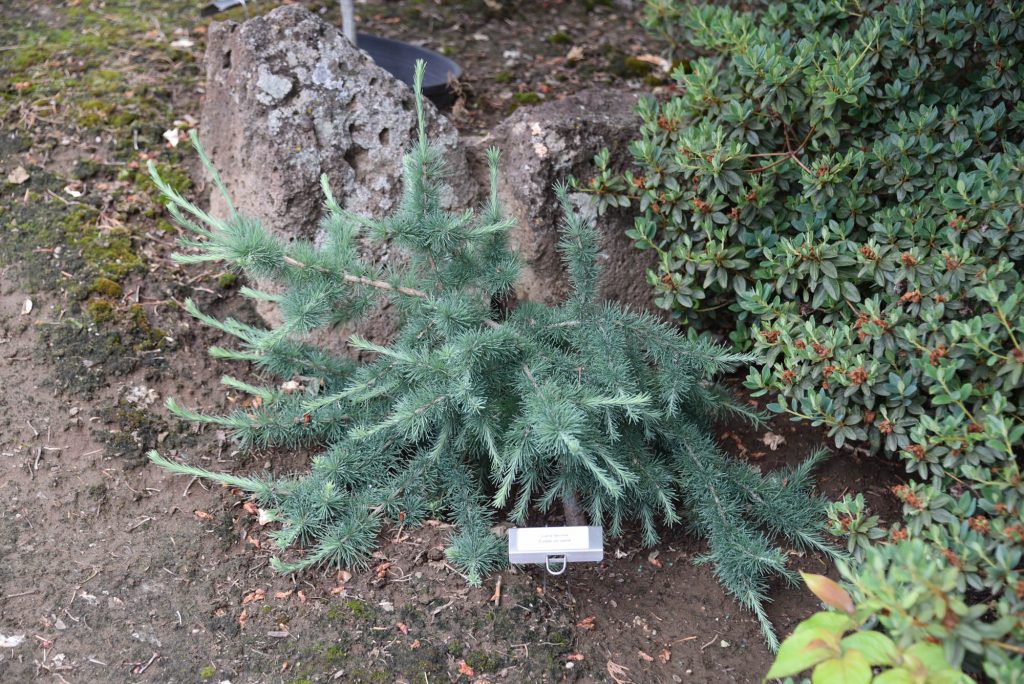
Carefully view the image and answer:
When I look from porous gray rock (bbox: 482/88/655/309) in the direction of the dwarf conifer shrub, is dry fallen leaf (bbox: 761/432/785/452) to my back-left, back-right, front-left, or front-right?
front-left

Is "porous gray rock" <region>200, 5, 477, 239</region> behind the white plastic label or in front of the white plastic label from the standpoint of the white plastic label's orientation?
behind

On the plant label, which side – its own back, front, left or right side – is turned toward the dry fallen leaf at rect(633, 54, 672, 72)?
back

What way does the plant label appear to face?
toward the camera

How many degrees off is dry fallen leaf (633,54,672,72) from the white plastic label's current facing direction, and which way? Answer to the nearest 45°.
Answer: approximately 180°

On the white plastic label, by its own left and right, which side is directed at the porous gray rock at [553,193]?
back

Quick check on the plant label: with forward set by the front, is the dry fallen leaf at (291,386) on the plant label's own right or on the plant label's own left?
on the plant label's own right

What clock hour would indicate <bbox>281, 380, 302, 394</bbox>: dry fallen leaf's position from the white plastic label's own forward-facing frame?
The dry fallen leaf is roughly at 4 o'clock from the white plastic label.

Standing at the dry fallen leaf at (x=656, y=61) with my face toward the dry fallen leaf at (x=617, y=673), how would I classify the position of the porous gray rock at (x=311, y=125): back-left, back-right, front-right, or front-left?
front-right

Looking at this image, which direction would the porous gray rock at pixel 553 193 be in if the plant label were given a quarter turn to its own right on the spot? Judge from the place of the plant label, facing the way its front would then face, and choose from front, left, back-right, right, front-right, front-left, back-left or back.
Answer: right

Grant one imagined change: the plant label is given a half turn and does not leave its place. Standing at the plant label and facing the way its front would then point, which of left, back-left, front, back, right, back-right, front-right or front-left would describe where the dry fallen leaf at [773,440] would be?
front-right
